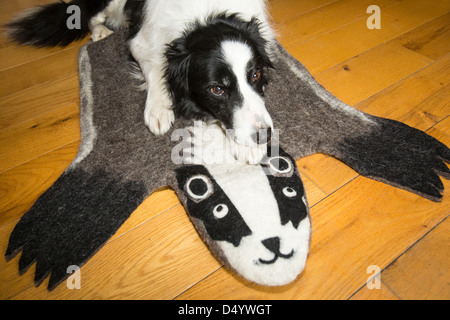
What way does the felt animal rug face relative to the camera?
toward the camera
